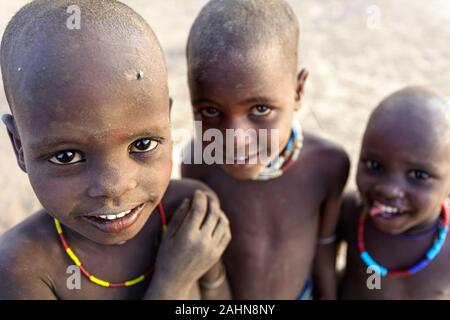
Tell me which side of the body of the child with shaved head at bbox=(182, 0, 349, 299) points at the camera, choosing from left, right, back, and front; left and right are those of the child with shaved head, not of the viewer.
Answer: front

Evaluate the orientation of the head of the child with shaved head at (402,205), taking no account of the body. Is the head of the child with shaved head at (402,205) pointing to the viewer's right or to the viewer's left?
to the viewer's left

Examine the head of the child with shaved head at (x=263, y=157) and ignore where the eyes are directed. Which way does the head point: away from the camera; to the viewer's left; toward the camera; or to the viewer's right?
toward the camera

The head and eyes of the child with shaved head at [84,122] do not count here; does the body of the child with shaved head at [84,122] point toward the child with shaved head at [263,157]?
no

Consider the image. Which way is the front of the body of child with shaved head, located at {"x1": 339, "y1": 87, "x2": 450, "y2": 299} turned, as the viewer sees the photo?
toward the camera

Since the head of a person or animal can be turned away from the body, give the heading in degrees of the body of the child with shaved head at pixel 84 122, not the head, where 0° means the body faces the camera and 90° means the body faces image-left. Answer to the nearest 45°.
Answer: approximately 0°

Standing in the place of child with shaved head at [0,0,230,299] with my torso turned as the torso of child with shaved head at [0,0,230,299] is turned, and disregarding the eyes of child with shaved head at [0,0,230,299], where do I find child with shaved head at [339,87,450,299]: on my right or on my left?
on my left

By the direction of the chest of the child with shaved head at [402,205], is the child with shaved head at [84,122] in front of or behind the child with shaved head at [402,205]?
in front

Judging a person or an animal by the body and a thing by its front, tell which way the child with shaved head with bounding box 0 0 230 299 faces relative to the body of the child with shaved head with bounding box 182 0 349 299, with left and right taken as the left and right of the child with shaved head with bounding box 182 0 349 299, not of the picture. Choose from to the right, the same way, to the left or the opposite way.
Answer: the same way
